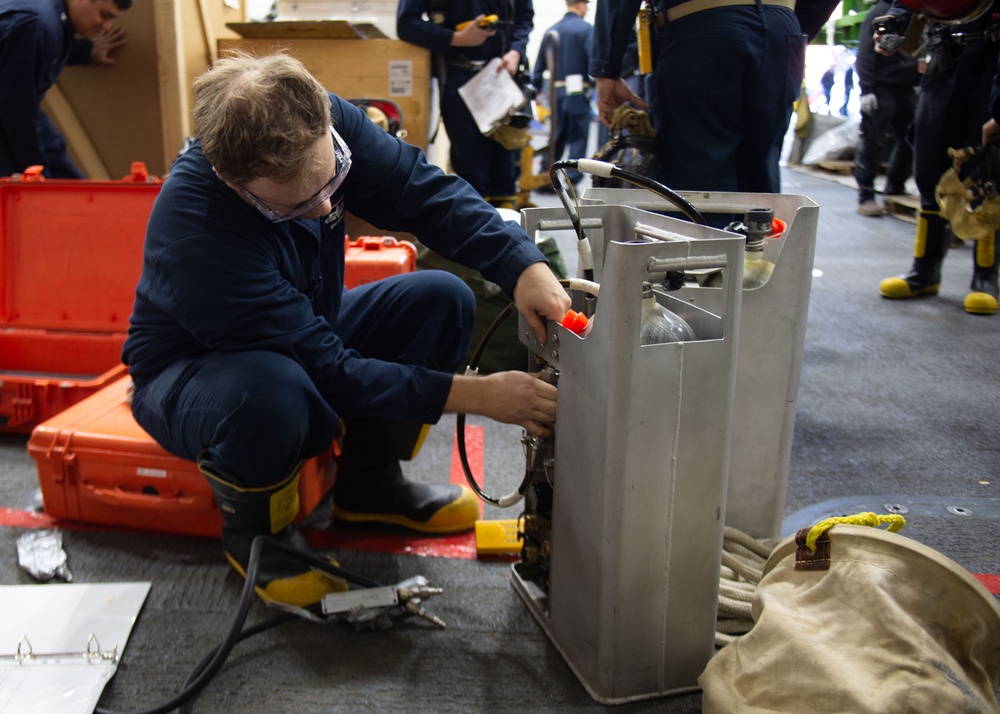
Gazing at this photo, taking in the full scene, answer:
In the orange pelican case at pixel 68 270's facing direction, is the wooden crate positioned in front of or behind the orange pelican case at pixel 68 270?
behind

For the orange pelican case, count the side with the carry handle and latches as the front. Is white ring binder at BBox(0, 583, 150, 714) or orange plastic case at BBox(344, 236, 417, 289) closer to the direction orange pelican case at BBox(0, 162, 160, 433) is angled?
the white ring binder

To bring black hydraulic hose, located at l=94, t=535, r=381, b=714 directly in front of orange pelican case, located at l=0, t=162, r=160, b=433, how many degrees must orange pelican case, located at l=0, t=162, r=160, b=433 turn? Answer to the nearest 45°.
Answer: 0° — it already faces it

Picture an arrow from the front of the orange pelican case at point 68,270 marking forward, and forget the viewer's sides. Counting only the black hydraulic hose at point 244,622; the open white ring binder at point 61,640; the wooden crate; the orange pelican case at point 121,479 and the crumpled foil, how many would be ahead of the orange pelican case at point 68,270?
4

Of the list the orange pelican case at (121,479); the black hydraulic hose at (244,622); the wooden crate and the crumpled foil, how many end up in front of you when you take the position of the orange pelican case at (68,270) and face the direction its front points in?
3

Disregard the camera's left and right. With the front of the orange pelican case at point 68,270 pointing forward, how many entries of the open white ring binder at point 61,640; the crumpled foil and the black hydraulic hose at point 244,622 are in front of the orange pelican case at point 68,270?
3

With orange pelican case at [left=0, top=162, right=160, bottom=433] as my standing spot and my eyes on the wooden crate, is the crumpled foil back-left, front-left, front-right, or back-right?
back-right

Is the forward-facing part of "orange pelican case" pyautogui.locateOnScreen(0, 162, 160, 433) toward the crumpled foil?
yes

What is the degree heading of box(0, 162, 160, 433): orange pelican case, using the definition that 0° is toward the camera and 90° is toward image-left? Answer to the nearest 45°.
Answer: approximately 0°

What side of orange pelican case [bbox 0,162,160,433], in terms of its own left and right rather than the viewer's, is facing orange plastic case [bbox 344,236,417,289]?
left

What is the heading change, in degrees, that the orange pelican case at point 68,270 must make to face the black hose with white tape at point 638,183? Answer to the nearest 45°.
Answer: approximately 45° to its left

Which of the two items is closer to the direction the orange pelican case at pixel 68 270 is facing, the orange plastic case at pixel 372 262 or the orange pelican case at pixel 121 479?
the orange pelican case
